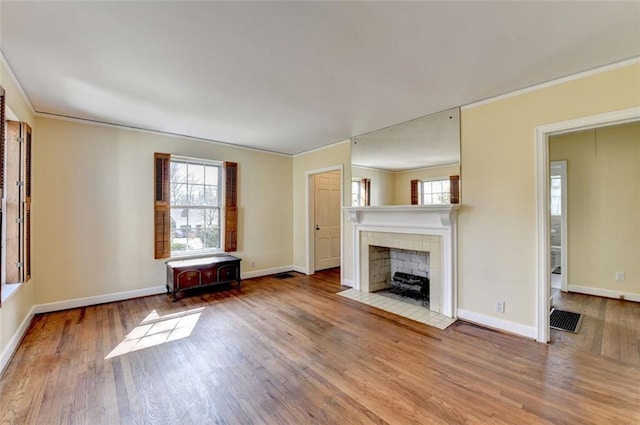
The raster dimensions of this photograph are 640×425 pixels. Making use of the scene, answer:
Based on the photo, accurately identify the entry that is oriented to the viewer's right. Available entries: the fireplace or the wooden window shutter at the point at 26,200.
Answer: the wooden window shutter

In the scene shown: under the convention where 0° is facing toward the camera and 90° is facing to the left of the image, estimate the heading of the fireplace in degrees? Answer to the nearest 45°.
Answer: approximately 45°

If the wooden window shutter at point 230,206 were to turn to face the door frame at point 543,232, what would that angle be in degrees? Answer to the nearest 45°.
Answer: approximately 45° to its left

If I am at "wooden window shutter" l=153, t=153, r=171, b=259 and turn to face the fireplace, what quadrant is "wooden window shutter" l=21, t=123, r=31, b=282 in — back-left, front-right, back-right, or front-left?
back-right

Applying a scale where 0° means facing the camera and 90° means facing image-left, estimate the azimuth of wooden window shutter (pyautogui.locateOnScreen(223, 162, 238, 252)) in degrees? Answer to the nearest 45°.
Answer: approximately 0°

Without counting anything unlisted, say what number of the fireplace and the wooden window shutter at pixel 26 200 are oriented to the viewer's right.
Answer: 1

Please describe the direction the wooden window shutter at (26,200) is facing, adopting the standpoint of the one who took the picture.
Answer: facing to the right of the viewer
